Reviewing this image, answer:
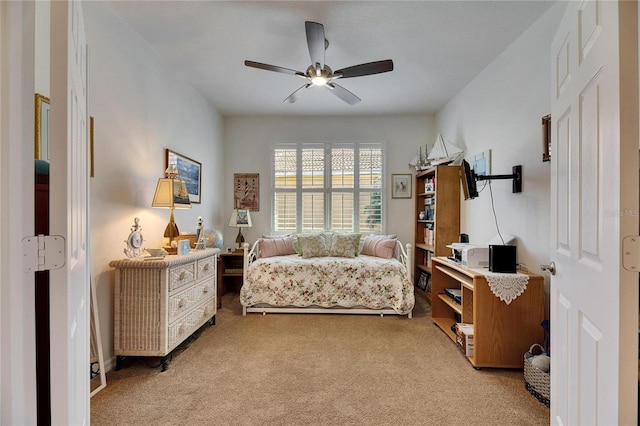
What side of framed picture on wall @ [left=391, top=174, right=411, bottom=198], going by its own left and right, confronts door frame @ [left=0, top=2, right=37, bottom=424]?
front

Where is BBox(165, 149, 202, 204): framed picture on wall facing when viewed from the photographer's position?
facing the viewer and to the right of the viewer

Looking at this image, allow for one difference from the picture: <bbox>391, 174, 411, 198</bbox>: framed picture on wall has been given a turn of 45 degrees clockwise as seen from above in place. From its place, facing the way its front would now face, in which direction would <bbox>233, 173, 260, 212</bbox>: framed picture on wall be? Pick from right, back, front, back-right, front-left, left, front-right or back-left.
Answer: front-right

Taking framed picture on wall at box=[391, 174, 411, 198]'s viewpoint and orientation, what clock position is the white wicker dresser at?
The white wicker dresser is roughly at 1 o'clock from the framed picture on wall.

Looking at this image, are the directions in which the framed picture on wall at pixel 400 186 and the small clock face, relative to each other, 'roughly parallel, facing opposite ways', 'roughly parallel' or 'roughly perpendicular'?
roughly perpendicular

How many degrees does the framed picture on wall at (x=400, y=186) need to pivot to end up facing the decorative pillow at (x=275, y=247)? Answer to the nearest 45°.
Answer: approximately 45° to its right

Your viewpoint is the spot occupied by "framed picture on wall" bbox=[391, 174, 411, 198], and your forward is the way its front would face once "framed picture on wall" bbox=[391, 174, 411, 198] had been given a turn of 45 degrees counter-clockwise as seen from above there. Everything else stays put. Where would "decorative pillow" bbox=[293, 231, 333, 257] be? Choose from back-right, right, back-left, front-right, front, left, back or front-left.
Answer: right

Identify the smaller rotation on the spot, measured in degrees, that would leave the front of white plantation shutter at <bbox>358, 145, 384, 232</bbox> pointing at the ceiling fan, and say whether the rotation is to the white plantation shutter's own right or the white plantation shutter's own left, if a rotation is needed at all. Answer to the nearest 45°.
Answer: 0° — it already faces it

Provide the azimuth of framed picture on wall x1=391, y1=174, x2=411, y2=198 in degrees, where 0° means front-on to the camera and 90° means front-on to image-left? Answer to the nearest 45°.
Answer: approximately 0°

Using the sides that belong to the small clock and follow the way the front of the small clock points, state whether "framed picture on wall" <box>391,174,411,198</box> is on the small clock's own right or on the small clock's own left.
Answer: on the small clock's own left

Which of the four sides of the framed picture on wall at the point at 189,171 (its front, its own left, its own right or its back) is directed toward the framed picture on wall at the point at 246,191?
left

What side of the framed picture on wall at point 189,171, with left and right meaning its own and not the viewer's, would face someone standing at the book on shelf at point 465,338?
front

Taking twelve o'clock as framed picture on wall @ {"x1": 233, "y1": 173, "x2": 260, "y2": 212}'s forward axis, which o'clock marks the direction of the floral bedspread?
The floral bedspread is roughly at 11 o'clock from the framed picture on wall.

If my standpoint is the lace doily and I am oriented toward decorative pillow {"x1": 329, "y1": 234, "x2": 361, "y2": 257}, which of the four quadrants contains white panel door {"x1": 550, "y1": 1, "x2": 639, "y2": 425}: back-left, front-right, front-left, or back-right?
back-left

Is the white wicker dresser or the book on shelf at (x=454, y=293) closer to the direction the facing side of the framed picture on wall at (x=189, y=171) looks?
the book on shelf

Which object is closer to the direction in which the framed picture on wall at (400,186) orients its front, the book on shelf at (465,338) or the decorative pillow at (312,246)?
the book on shelf

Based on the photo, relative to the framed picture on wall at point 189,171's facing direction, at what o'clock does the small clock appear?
The small clock is roughly at 2 o'clock from the framed picture on wall.
